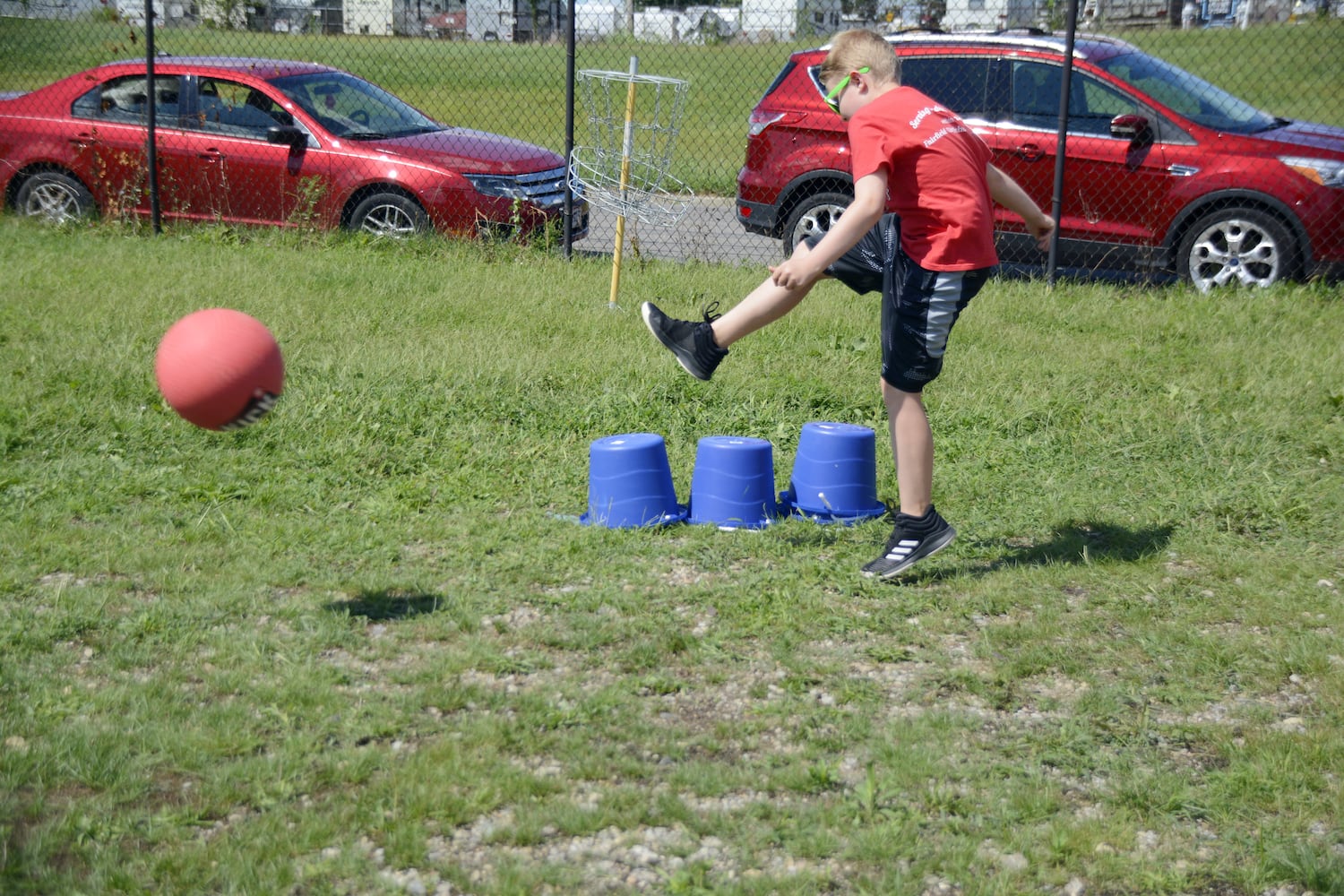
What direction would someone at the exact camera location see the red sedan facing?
facing the viewer and to the right of the viewer

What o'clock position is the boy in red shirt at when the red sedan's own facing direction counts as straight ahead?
The boy in red shirt is roughly at 1 o'clock from the red sedan.

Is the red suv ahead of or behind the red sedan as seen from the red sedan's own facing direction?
ahead

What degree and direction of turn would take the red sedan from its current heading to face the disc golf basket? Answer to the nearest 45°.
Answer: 0° — it already faces it

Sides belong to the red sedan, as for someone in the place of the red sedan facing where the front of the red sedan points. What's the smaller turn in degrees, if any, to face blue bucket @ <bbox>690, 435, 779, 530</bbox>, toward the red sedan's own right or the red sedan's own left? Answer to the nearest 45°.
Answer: approximately 45° to the red sedan's own right

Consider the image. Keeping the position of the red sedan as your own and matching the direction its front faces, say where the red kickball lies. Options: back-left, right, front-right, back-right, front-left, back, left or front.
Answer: front-right
